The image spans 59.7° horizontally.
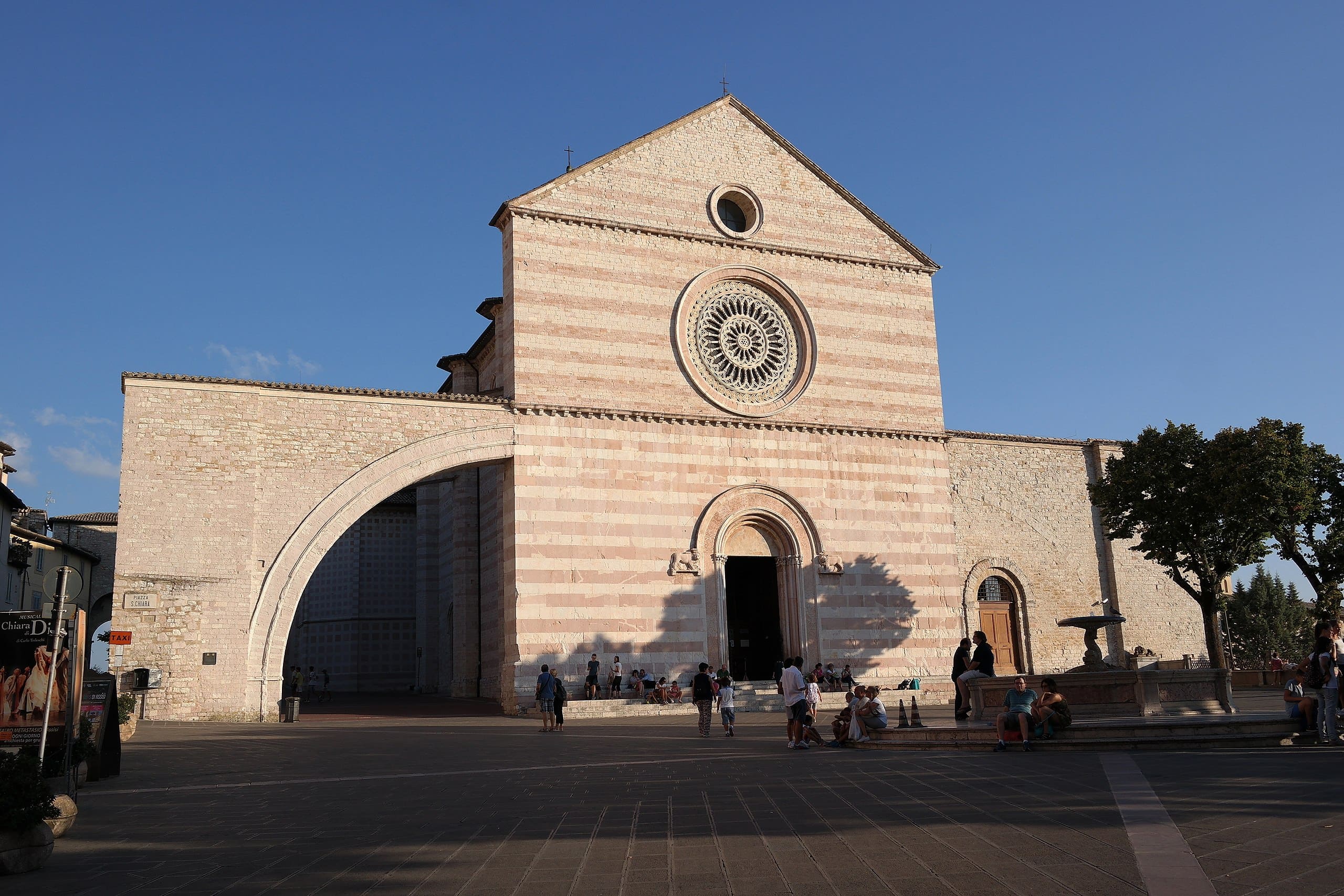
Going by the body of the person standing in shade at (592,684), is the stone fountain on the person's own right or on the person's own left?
on the person's own left

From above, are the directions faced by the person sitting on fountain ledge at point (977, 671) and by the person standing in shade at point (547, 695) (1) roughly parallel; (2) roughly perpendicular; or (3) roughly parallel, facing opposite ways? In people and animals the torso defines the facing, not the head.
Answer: roughly perpendicular

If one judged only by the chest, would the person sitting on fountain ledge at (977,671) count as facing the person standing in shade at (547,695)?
yes

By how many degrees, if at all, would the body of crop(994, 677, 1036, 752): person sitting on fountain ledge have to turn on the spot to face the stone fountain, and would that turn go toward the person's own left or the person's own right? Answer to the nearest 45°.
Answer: approximately 180°

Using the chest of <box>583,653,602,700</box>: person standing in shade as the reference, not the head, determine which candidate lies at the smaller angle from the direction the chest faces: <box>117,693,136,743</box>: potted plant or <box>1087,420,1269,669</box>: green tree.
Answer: the potted plant

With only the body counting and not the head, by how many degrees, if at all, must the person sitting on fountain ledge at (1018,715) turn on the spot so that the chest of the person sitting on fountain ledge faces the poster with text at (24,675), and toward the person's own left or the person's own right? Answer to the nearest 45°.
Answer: approximately 45° to the person's own right

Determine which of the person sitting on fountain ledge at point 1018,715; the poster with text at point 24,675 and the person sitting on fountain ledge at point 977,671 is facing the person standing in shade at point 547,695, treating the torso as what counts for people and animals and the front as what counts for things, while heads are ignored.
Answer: the person sitting on fountain ledge at point 977,671

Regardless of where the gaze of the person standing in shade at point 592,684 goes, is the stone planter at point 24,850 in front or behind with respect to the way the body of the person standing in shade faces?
in front
